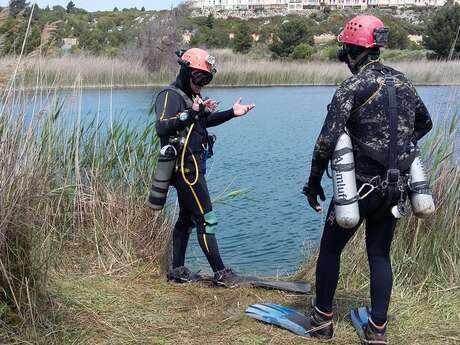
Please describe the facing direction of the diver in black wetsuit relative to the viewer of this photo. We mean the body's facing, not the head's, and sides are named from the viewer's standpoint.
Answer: facing the viewer and to the right of the viewer

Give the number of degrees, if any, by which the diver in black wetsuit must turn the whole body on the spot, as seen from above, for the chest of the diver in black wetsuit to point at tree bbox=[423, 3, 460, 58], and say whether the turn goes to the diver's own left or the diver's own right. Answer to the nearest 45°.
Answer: approximately 90° to the diver's own left

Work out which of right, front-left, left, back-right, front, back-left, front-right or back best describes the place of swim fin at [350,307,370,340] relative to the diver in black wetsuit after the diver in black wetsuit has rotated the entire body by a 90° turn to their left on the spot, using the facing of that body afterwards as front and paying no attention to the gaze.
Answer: right

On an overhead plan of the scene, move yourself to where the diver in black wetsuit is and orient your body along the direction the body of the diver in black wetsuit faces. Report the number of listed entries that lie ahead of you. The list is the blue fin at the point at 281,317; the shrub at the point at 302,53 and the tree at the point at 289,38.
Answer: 1

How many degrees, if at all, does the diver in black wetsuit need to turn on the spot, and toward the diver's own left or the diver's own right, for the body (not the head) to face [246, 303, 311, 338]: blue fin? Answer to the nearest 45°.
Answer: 0° — they already face it

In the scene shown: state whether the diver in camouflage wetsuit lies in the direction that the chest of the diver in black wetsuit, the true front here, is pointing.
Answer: yes

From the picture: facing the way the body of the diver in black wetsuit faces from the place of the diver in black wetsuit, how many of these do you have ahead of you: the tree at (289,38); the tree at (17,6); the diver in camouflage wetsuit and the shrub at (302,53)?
1

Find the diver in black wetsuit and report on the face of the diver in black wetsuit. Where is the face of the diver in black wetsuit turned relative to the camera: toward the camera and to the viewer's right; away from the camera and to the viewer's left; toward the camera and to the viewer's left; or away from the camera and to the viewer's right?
toward the camera and to the viewer's right

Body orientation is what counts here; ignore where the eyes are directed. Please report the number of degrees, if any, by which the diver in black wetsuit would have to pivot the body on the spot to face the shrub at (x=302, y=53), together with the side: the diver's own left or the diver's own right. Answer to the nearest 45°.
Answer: approximately 135° to the diver's own left

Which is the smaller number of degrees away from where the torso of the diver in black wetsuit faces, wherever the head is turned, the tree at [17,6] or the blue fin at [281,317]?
the blue fin

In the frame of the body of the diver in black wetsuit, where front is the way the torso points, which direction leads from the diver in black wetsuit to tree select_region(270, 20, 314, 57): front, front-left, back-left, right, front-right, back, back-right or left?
back-left

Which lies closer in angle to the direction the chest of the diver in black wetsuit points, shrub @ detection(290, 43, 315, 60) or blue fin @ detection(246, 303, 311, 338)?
the blue fin

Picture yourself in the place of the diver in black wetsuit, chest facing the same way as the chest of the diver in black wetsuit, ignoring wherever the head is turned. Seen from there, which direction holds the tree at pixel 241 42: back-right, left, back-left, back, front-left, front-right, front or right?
back-left
